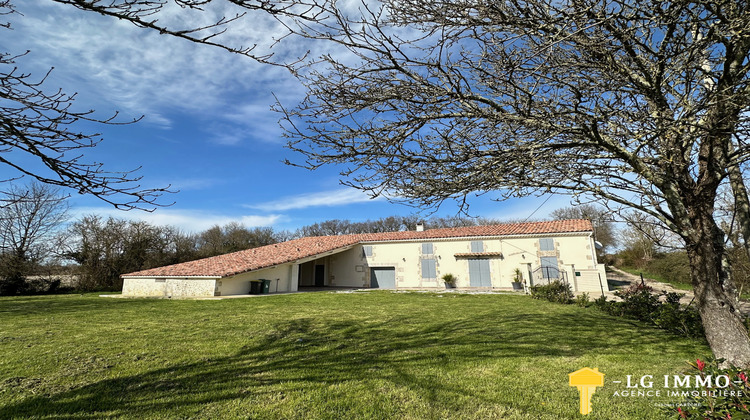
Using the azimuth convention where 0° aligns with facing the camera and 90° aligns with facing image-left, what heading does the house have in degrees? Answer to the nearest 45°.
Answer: approximately 0°

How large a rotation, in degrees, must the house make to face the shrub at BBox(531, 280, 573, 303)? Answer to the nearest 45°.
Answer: approximately 45° to its left

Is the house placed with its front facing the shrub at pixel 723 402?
yes
